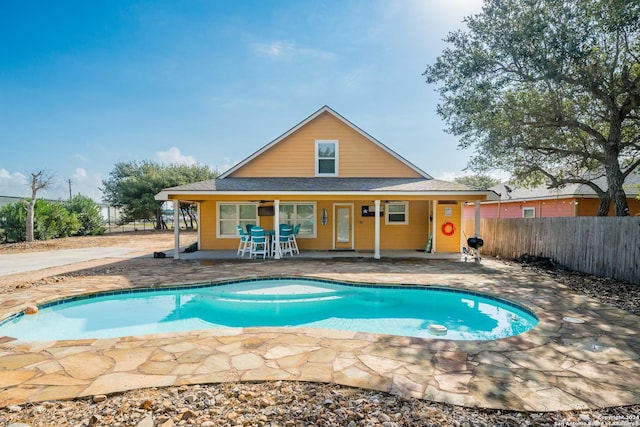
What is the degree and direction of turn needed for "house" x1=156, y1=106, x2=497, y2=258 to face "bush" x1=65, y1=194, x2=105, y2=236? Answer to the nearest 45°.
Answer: approximately 135° to its right

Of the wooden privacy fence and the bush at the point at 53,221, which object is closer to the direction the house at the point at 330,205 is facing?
the wooden privacy fence

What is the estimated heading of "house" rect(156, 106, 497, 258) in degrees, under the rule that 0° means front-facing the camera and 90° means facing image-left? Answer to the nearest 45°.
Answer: approximately 0°

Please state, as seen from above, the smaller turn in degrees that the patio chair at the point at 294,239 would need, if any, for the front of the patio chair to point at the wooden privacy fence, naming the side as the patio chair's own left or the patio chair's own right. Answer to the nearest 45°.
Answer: approximately 135° to the patio chair's own left

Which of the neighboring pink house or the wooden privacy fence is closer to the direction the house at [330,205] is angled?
the wooden privacy fence

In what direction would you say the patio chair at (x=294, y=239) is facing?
to the viewer's left
